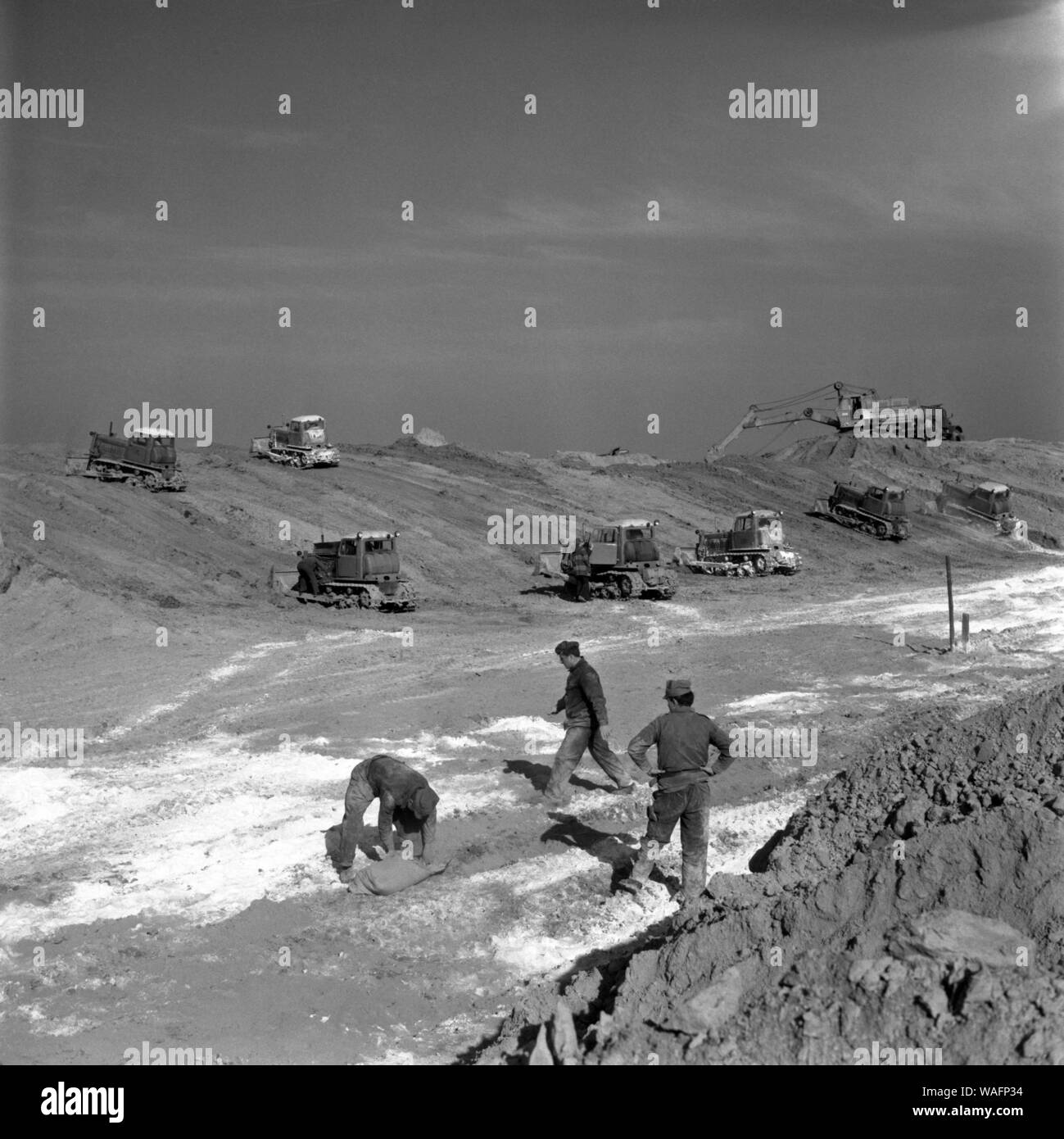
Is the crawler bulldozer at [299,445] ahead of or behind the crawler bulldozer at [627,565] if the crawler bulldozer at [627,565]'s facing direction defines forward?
ahead

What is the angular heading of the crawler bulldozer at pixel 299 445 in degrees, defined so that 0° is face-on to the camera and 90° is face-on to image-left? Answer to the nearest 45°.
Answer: approximately 135°

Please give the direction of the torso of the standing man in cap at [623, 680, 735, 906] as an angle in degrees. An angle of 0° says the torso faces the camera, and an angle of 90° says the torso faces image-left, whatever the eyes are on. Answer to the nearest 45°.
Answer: approximately 180°

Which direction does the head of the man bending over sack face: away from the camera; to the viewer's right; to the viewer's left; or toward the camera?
to the viewer's right

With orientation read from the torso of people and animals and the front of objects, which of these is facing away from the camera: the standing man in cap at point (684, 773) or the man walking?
the standing man in cap

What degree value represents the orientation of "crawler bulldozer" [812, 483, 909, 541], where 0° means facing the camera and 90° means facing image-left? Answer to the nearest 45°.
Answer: approximately 135°

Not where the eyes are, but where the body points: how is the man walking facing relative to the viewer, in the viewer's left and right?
facing to the left of the viewer

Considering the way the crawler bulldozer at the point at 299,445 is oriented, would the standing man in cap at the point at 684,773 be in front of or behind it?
behind

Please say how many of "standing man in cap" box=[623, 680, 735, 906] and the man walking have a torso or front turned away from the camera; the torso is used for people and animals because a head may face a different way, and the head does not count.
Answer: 1

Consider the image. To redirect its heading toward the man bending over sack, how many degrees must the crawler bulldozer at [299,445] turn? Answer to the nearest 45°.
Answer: approximately 135° to its left

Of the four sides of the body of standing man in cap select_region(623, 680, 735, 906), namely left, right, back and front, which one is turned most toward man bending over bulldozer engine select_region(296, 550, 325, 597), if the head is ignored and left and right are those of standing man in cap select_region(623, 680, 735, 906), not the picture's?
front

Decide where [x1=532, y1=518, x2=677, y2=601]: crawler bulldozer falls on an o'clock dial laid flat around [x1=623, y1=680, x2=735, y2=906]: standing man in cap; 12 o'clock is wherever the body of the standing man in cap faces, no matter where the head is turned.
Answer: The crawler bulldozer is roughly at 12 o'clock from the standing man in cap.
